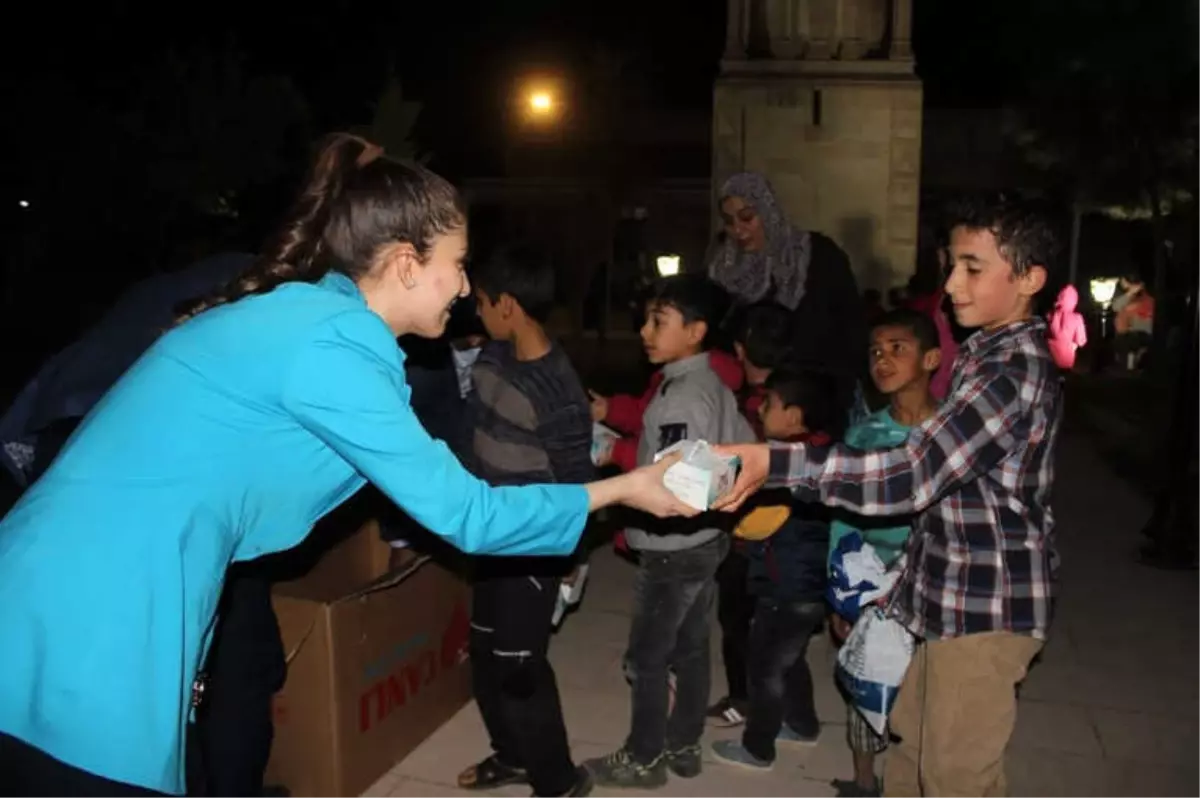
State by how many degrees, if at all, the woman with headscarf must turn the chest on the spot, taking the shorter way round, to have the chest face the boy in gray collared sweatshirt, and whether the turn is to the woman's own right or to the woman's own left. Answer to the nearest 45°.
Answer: approximately 45° to the woman's own left

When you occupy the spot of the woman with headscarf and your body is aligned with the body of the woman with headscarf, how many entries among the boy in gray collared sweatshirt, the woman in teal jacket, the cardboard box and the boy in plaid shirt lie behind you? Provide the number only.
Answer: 0

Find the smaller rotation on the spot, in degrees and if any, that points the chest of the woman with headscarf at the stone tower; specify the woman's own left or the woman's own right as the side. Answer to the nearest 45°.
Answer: approximately 135° to the woman's own right

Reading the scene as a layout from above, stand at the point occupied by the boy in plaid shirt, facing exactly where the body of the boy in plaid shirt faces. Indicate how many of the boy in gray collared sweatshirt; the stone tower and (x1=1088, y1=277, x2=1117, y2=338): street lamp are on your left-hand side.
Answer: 0

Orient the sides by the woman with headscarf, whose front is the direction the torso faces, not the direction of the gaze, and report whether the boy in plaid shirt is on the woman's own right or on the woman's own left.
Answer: on the woman's own left

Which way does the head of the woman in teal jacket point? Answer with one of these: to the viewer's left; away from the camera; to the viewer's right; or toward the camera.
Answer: to the viewer's right

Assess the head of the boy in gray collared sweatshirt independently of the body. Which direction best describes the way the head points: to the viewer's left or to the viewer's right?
to the viewer's left

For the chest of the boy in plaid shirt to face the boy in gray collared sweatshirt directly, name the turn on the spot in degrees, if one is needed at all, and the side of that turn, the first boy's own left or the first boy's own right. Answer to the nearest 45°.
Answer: approximately 45° to the first boy's own right

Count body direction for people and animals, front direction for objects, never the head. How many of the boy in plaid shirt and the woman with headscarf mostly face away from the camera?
0

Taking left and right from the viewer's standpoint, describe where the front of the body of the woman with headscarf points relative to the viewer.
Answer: facing the viewer and to the left of the viewer

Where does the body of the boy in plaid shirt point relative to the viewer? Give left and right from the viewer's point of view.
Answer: facing to the left of the viewer

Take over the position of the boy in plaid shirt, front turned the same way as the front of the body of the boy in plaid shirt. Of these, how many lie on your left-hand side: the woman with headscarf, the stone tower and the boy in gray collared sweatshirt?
0

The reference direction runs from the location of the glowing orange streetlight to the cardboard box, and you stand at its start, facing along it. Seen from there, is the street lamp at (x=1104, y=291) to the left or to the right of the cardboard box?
left

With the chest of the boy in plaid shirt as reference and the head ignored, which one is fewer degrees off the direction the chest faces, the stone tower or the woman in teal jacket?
the woman in teal jacket

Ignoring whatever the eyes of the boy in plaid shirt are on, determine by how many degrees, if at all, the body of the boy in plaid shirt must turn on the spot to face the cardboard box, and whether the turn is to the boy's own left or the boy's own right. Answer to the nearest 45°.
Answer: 0° — they already face it

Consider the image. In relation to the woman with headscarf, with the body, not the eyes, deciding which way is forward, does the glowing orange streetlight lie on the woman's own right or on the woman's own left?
on the woman's own right

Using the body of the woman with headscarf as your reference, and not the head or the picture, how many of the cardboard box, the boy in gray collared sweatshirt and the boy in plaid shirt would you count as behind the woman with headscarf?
0
